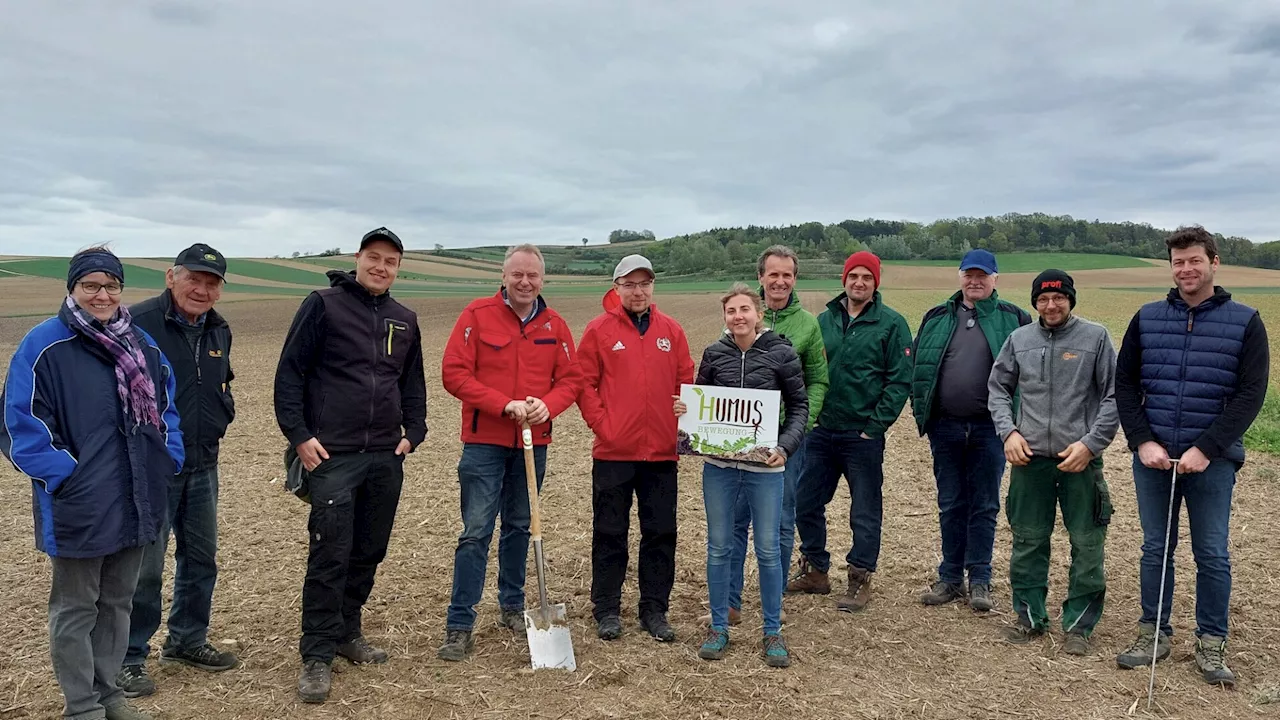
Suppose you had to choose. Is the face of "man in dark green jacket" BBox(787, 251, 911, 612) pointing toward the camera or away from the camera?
toward the camera

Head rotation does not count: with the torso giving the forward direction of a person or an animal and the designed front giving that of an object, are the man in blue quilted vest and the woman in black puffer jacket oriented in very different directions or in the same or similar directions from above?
same or similar directions

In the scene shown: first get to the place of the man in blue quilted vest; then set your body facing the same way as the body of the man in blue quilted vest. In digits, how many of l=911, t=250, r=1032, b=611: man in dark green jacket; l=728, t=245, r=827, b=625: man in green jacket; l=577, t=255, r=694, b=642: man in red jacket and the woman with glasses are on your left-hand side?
0

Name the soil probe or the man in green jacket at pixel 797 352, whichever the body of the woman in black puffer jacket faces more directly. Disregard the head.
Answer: the soil probe

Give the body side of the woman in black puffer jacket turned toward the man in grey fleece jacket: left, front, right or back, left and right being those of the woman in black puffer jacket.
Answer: left

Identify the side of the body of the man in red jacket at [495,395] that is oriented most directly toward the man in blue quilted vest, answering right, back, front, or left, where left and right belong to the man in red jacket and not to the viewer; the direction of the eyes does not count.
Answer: left

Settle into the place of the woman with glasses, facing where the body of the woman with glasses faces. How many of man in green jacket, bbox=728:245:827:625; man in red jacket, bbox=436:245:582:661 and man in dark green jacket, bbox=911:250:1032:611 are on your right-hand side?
0

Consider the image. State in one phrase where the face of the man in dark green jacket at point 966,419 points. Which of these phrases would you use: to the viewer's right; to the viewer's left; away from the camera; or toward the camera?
toward the camera

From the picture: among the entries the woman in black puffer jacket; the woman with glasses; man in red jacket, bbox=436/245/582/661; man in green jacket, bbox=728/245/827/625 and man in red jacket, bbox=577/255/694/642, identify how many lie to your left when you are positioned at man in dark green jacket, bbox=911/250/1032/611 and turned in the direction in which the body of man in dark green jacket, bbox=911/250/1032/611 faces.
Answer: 0

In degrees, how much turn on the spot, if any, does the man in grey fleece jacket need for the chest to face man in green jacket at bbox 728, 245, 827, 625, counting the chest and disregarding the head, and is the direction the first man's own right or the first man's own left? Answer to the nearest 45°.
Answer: approximately 90° to the first man's own right

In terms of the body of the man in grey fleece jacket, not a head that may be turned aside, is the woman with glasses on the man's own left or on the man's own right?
on the man's own right

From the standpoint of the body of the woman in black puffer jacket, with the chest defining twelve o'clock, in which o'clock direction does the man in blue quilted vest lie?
The man in blue quilted vest is roughly at 9 o'clock from the woman in black puffer jacket.

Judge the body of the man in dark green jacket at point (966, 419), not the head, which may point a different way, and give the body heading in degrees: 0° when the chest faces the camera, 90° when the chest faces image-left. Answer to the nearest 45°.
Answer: approximately 0°

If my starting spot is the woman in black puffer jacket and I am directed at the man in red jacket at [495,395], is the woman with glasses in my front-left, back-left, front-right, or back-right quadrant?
front-left

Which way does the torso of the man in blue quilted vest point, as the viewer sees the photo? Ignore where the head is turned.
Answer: toward the camera

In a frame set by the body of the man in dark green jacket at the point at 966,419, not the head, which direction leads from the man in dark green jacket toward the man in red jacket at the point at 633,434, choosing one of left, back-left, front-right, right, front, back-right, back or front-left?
front-right
